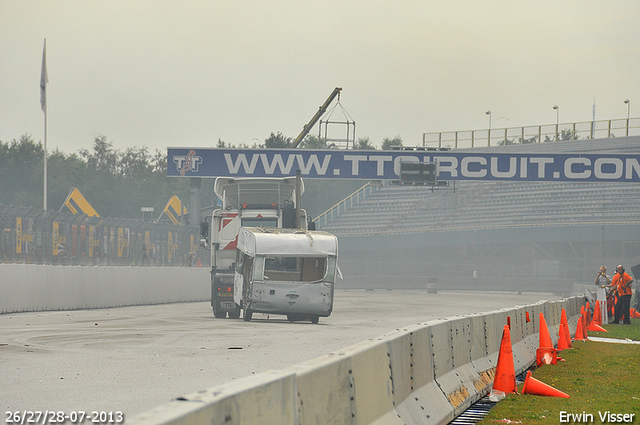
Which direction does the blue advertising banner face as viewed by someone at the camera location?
facing the viewer

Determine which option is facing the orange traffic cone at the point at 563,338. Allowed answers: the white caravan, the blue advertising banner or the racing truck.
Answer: the blue advertising banner

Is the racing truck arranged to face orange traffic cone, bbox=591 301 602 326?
no

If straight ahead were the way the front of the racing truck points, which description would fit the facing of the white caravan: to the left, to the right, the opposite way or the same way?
the same way

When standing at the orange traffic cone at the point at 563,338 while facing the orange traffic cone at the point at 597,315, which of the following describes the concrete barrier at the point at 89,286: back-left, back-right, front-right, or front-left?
front-left

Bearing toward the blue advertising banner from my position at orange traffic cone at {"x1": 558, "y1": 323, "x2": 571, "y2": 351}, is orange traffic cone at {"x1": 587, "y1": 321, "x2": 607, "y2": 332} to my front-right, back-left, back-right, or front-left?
front-right

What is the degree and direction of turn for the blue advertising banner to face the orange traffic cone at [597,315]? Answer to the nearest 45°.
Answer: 0° — it already faces it

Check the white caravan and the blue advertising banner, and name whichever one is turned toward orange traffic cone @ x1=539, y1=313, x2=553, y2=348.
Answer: the blue advertising banner

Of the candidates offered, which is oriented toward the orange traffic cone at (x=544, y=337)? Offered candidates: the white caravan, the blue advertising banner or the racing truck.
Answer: the blue advertising banner

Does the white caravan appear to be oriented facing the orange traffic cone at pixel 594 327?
no
